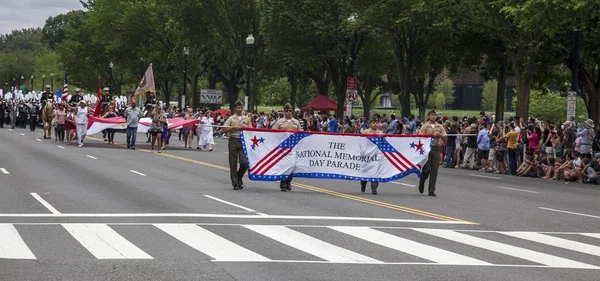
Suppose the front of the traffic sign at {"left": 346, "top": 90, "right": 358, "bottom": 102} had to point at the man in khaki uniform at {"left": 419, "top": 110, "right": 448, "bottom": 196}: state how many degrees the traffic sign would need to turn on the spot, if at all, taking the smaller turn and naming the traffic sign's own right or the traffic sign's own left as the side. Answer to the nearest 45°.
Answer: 0° — it already faces them

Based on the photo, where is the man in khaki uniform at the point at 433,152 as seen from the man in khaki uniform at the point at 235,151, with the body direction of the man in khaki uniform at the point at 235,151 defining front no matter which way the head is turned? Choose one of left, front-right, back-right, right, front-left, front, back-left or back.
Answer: left

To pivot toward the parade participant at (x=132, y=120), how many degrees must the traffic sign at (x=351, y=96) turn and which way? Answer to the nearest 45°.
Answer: approximately 45° to its right

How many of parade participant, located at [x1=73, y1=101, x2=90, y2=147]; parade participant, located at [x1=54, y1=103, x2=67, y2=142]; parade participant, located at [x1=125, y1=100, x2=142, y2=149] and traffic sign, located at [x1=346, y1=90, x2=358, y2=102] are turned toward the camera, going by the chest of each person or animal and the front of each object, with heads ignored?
4

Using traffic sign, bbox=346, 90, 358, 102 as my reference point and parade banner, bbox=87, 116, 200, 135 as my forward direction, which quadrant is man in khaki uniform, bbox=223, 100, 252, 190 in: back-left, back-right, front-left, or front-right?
front-left

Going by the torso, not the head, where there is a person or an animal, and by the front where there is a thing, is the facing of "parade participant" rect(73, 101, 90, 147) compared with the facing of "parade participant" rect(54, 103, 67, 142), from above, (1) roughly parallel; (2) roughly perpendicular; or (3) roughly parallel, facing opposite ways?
roughly parallel

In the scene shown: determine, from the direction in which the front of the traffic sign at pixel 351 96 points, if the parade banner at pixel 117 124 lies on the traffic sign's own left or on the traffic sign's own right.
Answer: on the traffic sign's own right

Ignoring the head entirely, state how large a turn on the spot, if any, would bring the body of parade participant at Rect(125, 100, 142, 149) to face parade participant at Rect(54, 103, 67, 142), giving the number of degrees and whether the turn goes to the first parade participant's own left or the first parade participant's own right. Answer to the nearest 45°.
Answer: approximately 135° to the first parade participant's own right

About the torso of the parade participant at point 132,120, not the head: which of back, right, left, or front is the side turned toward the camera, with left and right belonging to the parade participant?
front

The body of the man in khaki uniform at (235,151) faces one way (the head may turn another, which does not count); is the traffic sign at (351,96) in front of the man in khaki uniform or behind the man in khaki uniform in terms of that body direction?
behind

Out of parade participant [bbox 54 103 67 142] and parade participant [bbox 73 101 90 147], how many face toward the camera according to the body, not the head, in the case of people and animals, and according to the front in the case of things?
2

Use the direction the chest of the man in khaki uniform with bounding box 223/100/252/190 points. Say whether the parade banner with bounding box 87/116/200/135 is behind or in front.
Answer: behind

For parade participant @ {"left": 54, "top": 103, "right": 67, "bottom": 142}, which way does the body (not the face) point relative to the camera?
toward the camera

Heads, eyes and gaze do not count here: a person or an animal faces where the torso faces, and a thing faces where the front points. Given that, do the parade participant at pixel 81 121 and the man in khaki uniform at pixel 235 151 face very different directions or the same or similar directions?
same or similar directions
